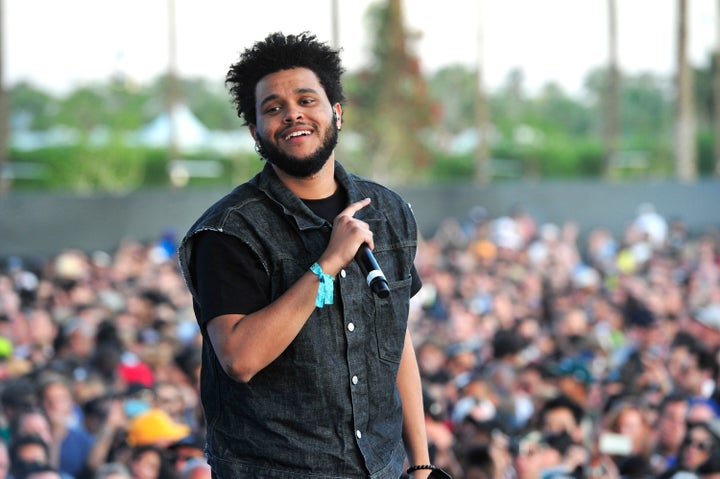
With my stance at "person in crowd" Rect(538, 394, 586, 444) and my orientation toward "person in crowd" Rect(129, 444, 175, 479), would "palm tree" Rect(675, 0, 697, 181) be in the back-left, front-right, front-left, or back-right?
back-right

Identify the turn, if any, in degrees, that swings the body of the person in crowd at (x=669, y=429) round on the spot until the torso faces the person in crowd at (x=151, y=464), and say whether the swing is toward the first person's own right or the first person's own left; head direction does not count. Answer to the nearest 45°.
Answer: approximately 45° to the first person's own right

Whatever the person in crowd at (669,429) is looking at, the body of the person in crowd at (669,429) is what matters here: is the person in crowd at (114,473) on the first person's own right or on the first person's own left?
on the first person's own right

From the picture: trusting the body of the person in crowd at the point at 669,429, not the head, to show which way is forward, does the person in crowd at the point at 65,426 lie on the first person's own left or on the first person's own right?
on the first person's own right

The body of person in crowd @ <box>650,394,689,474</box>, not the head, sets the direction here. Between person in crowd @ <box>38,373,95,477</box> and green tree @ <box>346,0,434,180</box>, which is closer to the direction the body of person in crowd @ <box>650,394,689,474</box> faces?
the person in crowd

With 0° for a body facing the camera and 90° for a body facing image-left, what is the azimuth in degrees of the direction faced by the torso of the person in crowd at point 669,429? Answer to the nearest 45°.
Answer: approximately 0°

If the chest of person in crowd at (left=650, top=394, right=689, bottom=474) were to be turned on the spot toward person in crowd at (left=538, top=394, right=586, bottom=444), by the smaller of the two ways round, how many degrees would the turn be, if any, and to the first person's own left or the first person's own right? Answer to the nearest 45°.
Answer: approximately 45° to the first person's own right

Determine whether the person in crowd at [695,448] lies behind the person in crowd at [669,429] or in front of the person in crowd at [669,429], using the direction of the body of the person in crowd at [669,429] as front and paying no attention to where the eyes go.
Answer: in front

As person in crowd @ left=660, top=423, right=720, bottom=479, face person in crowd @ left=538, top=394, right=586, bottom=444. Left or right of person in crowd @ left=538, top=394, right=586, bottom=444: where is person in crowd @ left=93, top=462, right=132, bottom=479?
left

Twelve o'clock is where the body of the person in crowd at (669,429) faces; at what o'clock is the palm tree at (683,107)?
The palm tree is roughly at 6 o'clock from the person in crowd.
